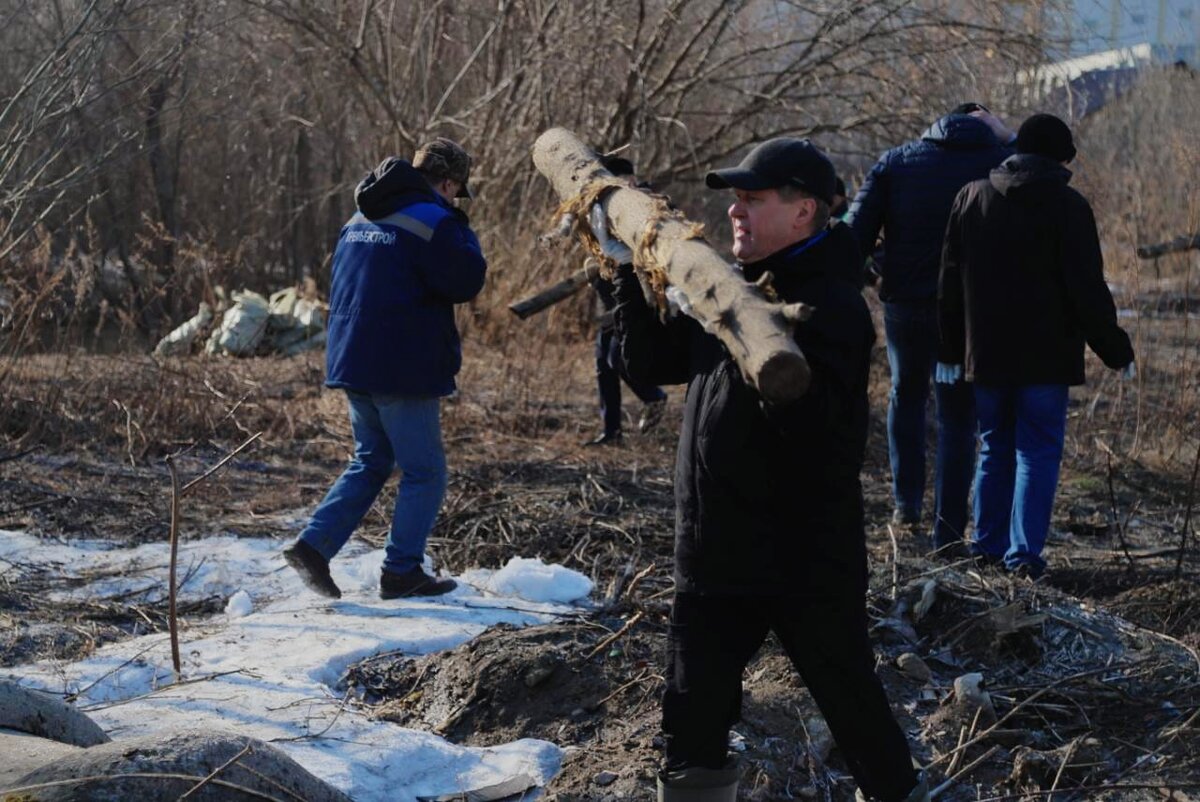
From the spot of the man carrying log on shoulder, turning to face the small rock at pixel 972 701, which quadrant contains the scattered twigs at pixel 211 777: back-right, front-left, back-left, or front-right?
back-left

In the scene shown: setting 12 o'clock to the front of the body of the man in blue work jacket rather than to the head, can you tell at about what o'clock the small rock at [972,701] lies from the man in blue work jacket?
The small rock is roughly at 3 o'clock from the man in blue work jacket.

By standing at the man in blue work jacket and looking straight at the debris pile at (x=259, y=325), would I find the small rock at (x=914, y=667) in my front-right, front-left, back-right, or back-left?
back-right

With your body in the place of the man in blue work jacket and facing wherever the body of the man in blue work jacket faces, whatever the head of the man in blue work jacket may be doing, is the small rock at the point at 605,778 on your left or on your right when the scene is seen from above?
on your right

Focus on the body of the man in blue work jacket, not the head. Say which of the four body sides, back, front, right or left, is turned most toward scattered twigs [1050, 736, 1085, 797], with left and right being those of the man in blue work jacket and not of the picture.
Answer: right

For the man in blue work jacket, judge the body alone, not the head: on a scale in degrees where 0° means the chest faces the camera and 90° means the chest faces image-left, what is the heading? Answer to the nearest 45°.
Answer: approximately 225°

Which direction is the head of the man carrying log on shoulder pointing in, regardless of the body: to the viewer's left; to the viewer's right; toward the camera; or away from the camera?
to the viewer's left

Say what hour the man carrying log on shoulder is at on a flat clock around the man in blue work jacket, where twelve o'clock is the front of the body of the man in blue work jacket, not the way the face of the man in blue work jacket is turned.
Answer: The man carrying log on shoulder is roughly at 4 o'clock from the man in blue work jacket.

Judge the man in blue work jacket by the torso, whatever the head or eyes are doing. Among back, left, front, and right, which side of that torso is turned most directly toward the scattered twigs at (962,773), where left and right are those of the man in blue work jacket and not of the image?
right

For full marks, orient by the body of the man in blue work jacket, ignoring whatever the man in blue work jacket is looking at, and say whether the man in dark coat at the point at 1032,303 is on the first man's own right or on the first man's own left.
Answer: on the first man's own right
